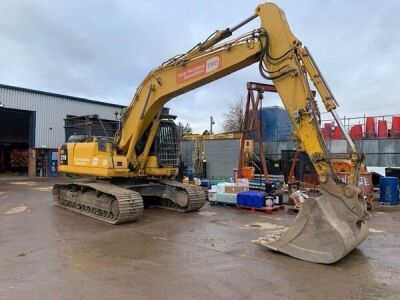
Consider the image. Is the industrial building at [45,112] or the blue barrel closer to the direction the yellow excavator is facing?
the blue barrel

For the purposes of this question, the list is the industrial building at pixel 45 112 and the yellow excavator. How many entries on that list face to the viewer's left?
0

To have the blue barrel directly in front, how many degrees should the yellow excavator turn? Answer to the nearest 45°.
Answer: approximately 90° to its left

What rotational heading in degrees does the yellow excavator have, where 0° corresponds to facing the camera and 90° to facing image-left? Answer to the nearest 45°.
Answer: approximately 315°

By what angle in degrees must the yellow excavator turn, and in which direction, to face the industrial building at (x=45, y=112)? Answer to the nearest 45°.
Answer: approximately 180°

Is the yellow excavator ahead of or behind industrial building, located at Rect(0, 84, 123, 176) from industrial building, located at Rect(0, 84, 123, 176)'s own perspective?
ahead
